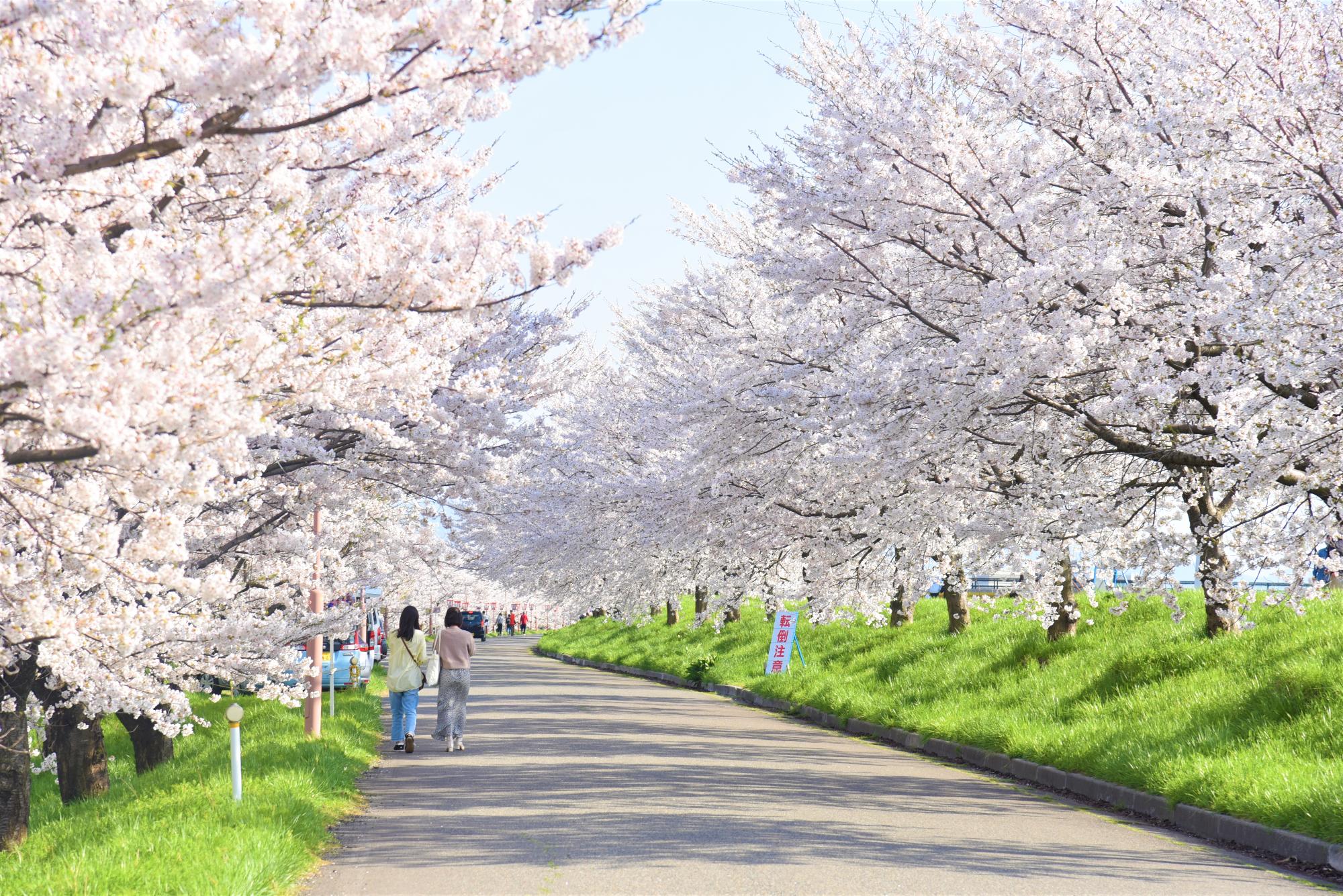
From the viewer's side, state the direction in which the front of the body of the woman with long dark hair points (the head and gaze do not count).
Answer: away from the camera

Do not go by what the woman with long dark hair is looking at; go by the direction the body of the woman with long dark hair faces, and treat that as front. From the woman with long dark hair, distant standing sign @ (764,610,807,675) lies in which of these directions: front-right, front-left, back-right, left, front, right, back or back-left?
front-right

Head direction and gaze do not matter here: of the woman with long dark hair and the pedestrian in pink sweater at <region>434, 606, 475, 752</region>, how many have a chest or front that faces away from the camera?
2

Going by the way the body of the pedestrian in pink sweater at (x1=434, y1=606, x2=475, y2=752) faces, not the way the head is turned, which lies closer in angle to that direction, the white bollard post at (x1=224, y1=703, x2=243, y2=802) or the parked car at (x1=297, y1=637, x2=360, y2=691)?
the parked car

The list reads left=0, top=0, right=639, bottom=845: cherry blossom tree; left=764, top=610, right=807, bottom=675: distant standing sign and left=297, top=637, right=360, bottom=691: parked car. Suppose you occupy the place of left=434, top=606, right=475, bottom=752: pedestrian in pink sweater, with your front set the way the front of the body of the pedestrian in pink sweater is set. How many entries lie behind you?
1

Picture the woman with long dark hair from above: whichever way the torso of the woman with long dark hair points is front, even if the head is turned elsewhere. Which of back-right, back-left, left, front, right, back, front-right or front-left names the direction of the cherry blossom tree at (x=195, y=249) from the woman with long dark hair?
back

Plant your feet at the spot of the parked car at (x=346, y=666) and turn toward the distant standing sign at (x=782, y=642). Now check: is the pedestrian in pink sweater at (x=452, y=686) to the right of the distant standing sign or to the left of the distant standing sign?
right

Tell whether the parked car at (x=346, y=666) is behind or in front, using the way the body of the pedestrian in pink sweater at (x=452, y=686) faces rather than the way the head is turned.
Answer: in front

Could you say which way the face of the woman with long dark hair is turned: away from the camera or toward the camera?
away from the camera

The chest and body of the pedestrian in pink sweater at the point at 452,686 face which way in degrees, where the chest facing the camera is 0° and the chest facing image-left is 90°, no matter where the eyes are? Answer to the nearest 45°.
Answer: approximately 180°

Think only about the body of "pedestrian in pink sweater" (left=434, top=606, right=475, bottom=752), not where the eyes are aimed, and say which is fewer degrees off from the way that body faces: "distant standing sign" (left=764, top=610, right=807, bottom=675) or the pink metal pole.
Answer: the distant standing sign

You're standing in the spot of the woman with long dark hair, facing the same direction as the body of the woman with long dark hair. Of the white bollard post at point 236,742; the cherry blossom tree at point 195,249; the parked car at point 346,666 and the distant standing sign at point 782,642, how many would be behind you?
2
